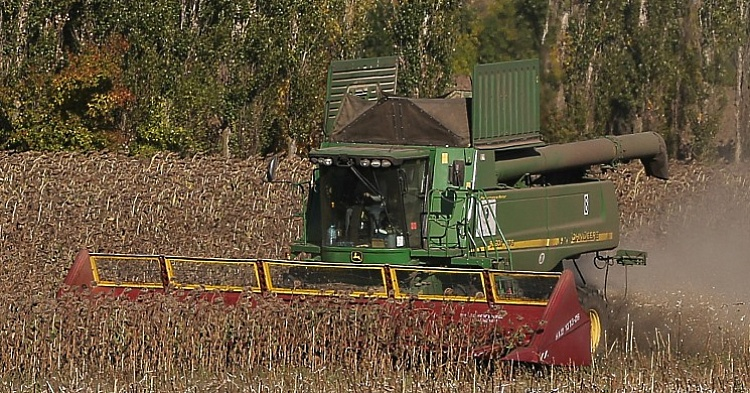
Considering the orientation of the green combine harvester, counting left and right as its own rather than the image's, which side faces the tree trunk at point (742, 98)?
back

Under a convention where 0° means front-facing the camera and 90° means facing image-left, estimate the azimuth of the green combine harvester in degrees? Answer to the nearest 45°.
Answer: approximately 45°
